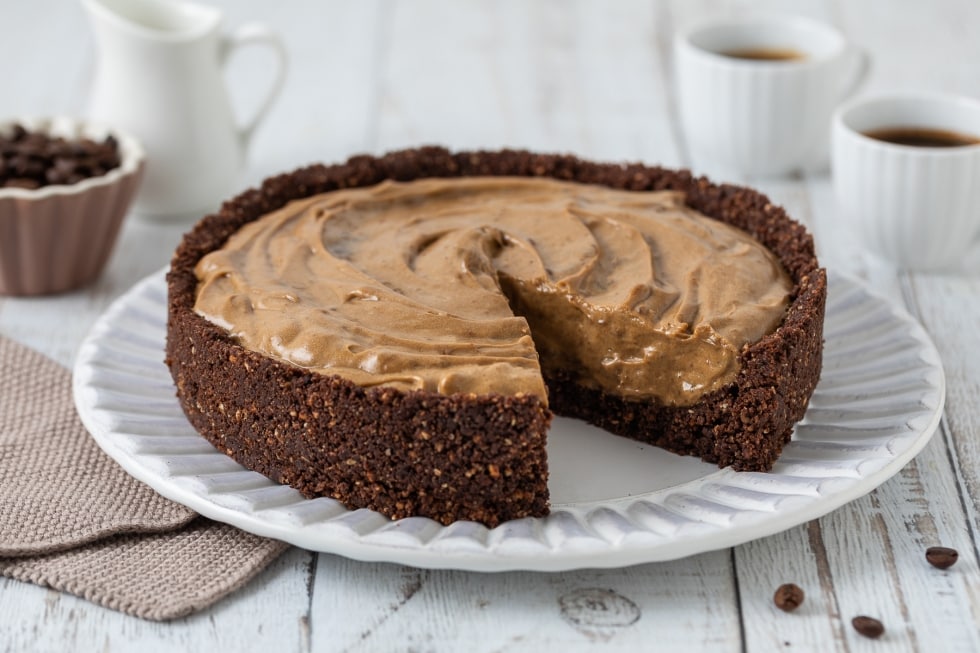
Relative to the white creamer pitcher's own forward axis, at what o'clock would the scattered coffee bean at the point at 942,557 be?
The scattered coffee bean is roughly at 8 o'clock from the white creamer pitcher.

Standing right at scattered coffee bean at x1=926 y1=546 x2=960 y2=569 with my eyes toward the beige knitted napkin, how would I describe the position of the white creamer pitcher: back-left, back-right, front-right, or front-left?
front-right

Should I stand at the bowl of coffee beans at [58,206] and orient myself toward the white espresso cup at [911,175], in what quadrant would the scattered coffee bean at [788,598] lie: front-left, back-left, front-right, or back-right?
front-right

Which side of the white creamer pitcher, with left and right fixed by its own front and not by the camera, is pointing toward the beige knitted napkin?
left

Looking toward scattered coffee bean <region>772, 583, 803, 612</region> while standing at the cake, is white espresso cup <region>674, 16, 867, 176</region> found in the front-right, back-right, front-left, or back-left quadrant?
back-left

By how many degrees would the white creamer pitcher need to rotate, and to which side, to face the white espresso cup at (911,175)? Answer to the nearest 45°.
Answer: approximately 135° to its left

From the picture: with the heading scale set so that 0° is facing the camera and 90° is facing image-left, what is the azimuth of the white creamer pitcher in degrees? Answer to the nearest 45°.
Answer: approximately 90°

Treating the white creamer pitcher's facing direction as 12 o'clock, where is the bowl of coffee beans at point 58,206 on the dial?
The bowl of coffee beans is roughly at 10 o'clock from the white creamer pitcher.

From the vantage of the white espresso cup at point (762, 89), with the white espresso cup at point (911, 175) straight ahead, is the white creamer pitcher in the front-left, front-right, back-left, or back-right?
back-right

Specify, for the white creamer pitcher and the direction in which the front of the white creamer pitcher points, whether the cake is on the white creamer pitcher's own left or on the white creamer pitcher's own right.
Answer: on the white creamer pitcher's own left

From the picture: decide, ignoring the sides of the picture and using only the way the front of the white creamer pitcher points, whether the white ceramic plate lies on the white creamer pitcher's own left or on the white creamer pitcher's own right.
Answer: on the white creamer pitcher's own left

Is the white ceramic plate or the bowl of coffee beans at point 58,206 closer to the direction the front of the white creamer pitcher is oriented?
the bowl of coffee beans

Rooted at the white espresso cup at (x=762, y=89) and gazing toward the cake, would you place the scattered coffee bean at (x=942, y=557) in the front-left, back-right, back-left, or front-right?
front-left

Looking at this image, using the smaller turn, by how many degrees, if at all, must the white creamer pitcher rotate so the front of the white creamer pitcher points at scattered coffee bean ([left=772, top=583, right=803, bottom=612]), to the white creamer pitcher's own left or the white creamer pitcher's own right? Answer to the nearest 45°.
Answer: approximately 135° to the white creamer pitcher's own left
